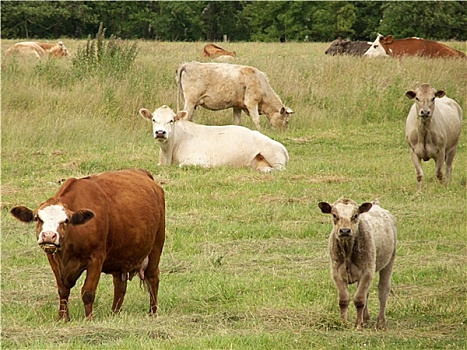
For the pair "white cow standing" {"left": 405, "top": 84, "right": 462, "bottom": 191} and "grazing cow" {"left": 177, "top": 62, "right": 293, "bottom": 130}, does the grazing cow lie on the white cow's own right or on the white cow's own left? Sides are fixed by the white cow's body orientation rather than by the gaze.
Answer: on the white cow's own right

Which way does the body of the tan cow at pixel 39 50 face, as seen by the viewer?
to the viewer's right

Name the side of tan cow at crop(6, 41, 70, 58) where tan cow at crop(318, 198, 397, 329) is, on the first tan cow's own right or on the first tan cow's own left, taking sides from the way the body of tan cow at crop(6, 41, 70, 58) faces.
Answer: on the first tan cow's own right

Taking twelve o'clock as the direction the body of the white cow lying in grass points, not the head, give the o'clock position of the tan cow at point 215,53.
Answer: The tan cow is roughly at 3 o'clock from the white cow lying in grass.

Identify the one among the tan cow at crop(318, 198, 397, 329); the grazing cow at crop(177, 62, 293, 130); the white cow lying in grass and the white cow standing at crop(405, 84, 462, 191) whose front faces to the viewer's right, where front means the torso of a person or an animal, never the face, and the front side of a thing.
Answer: the grazing cow

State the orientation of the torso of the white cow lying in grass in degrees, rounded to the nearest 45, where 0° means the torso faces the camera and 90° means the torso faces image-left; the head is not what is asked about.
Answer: approximately 90°

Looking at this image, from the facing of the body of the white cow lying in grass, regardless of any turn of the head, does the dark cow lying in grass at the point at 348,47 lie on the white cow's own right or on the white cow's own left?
on the white cow's own right

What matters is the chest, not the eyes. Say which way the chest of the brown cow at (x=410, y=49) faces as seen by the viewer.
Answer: to the viewer's left

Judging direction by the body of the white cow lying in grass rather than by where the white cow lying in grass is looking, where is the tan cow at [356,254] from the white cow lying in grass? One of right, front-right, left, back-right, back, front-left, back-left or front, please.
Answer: left

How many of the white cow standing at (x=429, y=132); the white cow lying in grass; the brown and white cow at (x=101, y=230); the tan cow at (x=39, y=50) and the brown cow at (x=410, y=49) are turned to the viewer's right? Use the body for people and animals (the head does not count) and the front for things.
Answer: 1

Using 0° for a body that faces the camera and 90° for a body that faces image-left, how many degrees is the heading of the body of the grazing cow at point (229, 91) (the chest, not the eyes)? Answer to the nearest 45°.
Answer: approximately 270°

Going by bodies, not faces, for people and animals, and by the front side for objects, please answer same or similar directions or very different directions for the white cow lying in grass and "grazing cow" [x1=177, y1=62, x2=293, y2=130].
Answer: very different directions

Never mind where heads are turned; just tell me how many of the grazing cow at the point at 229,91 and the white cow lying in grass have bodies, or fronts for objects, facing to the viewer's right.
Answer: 1

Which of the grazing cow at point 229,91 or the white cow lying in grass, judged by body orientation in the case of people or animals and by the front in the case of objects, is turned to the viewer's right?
the grazing cow
